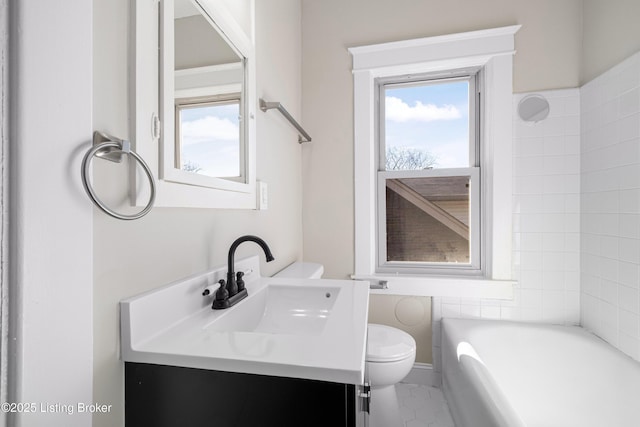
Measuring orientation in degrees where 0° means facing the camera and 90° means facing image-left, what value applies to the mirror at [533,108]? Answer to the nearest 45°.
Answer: approximately 0°

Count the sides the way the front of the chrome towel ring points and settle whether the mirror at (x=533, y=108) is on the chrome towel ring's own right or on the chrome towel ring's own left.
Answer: on the chrome towel ring's own left

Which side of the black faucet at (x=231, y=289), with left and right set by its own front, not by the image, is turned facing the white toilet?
left

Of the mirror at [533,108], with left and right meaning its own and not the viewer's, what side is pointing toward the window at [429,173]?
right
